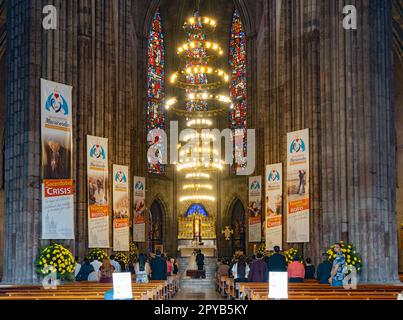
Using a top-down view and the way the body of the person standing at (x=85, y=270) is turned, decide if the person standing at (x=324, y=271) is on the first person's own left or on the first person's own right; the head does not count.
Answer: on the first person's own right

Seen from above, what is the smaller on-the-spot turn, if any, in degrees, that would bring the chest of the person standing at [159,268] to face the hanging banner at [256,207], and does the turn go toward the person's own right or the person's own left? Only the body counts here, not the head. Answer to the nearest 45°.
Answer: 0° — they already face it

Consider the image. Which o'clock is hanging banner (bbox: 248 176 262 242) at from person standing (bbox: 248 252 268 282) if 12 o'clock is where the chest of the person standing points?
The hanging banner is roughly at 12 o'clock from the person standing.

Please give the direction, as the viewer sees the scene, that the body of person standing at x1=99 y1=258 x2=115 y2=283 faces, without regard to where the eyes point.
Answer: away from the camera

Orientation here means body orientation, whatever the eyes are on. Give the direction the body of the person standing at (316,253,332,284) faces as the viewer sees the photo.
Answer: away from the camera

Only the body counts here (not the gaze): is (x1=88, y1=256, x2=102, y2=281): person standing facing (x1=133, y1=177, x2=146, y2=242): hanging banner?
yes

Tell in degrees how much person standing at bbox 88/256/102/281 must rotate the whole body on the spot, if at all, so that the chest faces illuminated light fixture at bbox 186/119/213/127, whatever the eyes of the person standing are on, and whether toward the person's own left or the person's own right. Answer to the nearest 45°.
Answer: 0° — they already face it

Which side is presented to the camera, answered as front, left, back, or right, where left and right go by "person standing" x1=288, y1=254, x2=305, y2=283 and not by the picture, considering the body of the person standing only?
back

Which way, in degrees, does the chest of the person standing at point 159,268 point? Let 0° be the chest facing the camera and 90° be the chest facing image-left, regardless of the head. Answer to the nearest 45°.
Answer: approximately 180°

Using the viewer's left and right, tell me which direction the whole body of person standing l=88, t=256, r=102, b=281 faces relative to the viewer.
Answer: facing away from the viewer
